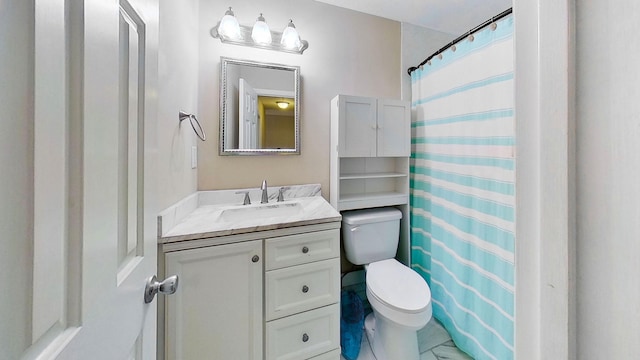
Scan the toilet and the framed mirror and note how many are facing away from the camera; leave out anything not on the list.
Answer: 0

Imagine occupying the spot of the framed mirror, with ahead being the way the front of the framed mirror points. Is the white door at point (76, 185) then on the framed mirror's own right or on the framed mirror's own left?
on the framed mirror's own right

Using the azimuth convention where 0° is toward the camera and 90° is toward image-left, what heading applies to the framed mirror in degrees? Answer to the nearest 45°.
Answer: approximately 315°

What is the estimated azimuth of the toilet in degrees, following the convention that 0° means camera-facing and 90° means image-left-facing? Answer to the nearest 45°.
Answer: approximately 315°
